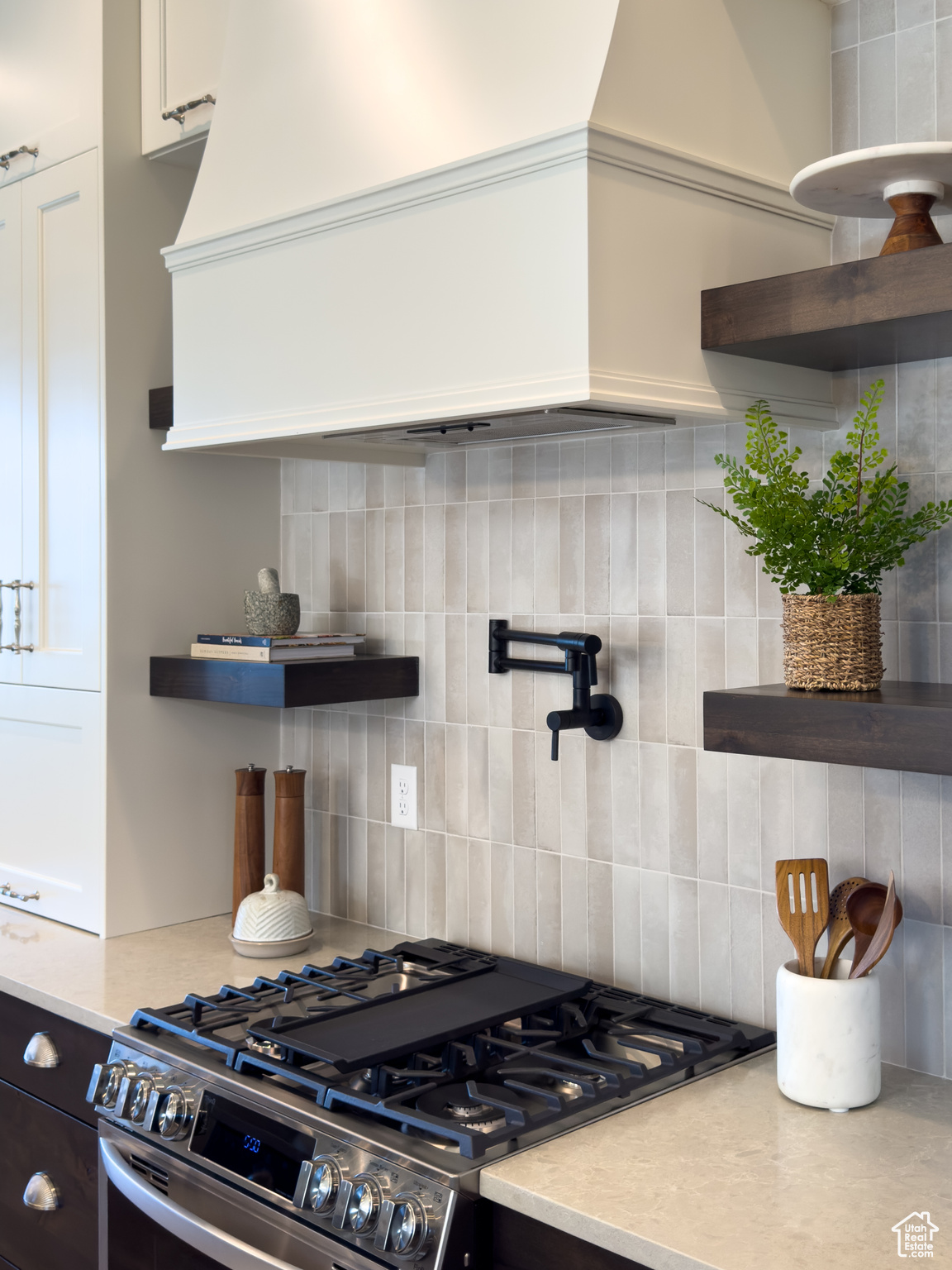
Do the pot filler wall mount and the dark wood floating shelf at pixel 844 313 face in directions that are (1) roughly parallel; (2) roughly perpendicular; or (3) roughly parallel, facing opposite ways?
roughly parallel

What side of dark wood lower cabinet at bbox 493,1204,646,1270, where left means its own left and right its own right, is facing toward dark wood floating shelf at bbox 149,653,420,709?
right

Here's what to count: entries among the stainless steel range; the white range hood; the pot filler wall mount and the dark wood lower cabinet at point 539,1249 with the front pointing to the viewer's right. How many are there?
0

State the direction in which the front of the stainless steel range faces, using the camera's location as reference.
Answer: facing the viewer and to the left of the viewer

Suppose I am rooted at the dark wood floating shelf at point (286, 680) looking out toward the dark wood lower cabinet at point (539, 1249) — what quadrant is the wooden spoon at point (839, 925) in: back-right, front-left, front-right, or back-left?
front-left

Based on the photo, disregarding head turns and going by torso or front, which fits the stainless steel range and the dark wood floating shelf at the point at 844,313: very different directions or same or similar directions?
same or similar directions

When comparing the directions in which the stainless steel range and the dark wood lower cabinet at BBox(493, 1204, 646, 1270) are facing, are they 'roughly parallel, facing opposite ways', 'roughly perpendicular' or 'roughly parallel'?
roughly parallel

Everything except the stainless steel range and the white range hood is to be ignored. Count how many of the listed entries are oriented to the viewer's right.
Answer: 0

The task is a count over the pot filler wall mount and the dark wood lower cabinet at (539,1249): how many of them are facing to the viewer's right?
0

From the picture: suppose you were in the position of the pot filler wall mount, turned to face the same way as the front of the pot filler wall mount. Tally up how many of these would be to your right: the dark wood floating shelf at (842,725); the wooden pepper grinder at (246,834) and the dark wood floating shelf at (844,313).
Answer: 1

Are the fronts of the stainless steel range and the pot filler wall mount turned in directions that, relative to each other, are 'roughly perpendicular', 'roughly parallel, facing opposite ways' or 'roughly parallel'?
roughly parallel
